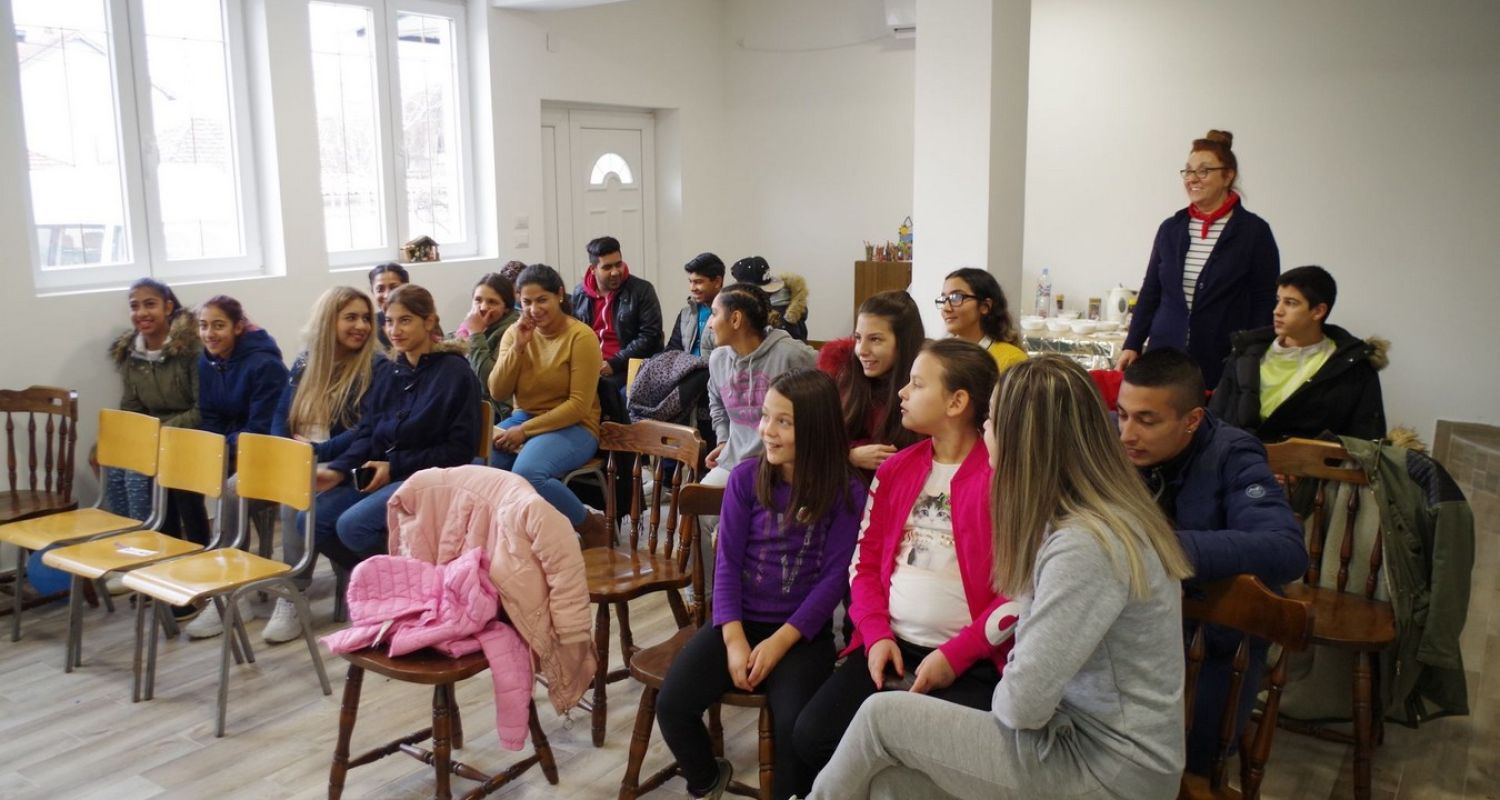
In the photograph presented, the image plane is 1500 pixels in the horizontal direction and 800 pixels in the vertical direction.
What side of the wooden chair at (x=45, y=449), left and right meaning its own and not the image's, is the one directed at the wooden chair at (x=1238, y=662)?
left

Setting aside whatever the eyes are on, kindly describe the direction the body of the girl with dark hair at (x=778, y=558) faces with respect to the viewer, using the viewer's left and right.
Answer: facing the viewer and to the left of the viewer

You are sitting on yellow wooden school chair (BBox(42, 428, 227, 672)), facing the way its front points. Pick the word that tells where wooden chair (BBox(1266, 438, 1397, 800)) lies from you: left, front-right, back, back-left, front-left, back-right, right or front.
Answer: left

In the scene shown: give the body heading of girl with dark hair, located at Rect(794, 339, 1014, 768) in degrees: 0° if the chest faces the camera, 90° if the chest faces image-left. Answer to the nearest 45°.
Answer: approximately 45°

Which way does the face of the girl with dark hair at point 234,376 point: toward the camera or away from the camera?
toward the camera

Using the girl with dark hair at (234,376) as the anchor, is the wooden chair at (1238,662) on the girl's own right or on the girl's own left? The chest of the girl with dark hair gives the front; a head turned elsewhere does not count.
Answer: on the girl's own left

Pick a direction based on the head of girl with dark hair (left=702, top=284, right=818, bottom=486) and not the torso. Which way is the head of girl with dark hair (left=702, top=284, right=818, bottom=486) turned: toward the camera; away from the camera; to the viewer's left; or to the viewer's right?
to the viewer's left

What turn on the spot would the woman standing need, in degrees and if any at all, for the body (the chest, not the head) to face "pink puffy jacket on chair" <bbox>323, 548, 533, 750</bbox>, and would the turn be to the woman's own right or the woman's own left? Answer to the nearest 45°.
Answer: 0° — they already face it

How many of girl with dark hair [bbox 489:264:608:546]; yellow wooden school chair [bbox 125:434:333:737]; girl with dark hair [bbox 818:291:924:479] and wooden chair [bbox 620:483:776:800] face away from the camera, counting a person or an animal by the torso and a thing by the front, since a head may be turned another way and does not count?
0

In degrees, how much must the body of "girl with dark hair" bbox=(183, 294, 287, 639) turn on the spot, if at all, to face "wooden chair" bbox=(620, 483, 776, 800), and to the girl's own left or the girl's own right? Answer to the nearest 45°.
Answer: approximately 45° to the girl's own left

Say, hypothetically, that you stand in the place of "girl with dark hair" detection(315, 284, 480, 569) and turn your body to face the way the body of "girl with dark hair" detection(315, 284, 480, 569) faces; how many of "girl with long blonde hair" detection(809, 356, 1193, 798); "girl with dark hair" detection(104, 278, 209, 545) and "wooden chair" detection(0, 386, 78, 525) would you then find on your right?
2

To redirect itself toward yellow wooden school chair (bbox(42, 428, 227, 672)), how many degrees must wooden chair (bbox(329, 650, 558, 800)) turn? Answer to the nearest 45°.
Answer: approximately 90° to its right

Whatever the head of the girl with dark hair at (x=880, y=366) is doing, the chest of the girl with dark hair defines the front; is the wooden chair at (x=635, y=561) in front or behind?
in front

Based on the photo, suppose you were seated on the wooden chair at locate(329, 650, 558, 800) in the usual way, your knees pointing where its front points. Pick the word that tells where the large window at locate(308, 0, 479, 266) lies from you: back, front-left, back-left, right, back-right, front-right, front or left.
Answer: back-right

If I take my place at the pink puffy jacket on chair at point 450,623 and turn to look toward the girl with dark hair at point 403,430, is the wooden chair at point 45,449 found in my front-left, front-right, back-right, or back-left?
front-left

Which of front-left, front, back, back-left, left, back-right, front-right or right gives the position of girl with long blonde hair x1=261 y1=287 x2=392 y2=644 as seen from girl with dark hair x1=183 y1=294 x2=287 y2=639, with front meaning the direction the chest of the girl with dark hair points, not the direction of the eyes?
left

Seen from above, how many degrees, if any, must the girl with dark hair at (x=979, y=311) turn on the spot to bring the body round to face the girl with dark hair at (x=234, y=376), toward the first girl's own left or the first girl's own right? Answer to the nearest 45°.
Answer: approximately 45° to the first girl's own right
